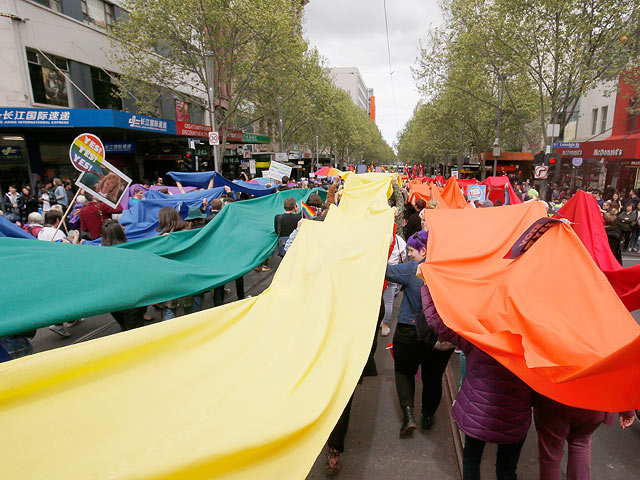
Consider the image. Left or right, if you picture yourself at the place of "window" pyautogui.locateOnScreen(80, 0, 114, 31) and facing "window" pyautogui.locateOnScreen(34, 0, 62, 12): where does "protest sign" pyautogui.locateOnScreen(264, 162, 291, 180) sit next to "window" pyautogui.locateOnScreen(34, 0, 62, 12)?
left

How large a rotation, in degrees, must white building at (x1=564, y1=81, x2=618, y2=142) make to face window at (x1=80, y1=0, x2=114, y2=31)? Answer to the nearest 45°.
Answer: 0° — it already faces it

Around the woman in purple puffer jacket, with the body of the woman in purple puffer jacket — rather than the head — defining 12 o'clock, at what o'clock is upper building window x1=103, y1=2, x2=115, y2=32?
The upper building window is roughly at 10 o'clock from the woman in purple puffer jacket.

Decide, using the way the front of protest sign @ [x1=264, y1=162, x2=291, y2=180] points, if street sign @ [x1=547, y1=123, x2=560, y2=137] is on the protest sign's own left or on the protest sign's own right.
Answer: on the protest sign's own left

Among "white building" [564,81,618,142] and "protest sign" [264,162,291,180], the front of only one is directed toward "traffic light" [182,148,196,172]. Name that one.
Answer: the white building

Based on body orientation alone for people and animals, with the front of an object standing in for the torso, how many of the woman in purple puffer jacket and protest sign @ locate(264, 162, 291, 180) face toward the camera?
1

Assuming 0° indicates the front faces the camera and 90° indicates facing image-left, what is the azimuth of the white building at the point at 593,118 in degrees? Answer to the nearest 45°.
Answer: approximately 45°

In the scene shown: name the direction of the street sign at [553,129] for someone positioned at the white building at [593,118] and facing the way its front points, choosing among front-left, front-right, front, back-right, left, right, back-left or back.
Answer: front-left

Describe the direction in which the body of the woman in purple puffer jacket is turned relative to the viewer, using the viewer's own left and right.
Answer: facing away from the viewer

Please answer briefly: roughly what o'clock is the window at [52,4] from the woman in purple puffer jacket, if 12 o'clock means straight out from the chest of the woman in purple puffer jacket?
The window is roughly at 10 o'clock from the woman in purple puffer jacket.

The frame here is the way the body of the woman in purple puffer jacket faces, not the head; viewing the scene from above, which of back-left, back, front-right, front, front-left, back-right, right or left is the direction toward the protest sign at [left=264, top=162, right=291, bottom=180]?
front-left

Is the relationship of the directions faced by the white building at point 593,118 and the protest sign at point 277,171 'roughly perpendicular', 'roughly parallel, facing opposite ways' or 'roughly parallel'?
roughly perpendicular
